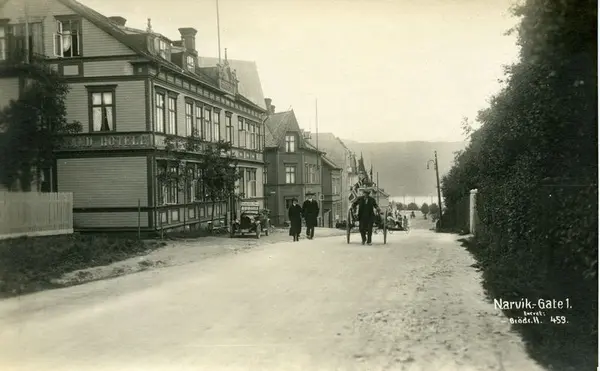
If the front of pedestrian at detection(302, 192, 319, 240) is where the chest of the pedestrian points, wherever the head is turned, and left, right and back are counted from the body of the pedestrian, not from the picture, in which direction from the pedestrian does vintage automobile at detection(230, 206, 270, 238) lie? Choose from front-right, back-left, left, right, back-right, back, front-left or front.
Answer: back-right

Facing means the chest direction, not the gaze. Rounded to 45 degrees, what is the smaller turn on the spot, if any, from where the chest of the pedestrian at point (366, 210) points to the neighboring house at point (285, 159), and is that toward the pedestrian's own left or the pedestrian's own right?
approximately 180°

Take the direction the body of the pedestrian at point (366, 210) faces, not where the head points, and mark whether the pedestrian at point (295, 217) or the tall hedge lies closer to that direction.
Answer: the tall hedge

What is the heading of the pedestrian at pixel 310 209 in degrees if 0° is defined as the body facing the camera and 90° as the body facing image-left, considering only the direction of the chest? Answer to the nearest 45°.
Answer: approximately 0°

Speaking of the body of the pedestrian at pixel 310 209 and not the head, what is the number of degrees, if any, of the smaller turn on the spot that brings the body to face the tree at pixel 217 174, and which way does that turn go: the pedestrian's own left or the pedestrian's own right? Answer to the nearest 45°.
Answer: approximately 135° to the pedestrian's own right

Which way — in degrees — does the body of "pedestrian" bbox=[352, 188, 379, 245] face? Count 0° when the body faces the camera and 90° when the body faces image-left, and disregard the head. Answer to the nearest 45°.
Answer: approximately 0°

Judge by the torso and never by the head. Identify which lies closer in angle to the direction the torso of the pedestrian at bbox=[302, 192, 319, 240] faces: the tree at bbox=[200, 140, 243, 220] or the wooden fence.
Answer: the wooden fence

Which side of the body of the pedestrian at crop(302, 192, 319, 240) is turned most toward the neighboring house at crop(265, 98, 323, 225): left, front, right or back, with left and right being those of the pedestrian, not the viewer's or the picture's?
back

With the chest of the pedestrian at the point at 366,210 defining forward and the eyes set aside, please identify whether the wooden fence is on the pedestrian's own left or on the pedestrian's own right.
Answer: on the pedestrian's own right

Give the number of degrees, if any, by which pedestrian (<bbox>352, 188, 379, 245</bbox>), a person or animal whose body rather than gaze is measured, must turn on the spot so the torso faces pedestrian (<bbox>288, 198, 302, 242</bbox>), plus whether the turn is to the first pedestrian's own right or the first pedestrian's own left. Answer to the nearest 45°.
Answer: approximately 135° to the first pedestrian's own right

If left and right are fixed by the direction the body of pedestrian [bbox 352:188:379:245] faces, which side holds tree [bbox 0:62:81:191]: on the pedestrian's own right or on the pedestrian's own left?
on the pedestrian's own right

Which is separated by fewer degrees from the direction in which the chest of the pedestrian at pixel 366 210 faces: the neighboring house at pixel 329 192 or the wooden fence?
the wooden fence

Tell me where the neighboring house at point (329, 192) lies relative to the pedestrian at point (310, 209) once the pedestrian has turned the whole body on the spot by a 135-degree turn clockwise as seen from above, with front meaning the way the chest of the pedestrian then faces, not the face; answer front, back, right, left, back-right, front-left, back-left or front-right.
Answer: front-right

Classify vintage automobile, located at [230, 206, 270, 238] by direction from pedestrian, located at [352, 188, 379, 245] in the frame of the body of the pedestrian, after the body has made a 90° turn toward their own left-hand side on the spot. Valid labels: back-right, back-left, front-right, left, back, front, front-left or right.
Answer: back-left

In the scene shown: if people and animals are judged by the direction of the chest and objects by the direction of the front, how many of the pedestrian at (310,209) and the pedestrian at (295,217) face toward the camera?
2

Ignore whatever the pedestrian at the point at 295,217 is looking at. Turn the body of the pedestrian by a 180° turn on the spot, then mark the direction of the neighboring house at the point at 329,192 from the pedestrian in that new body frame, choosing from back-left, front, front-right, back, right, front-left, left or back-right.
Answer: front
